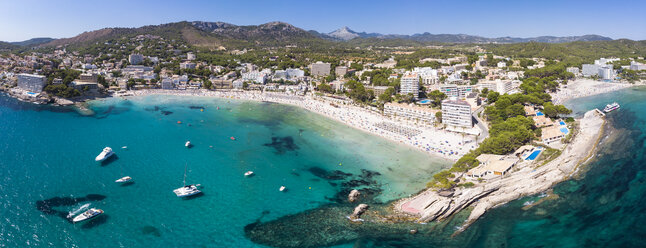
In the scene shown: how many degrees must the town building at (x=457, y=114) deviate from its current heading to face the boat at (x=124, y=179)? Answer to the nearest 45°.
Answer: approximately 45° to its right

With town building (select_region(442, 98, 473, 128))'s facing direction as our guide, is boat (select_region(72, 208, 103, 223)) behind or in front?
in front

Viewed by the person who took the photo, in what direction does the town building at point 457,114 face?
facing the viewer
